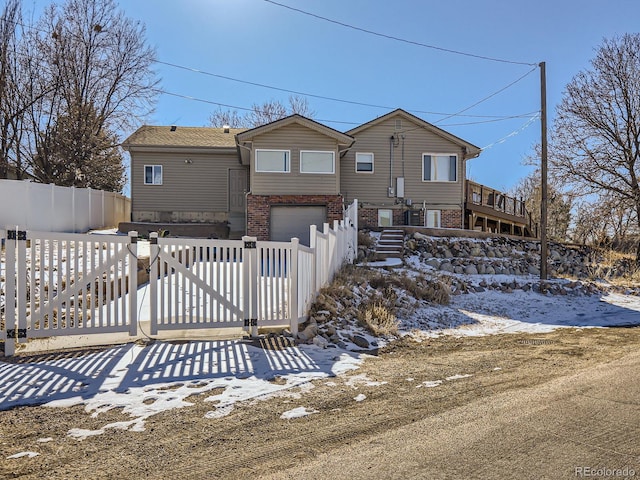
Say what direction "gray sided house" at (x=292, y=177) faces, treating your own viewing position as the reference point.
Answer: facing the viewer

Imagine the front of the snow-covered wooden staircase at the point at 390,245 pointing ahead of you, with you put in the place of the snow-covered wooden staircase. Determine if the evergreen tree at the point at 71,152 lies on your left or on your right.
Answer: on your right

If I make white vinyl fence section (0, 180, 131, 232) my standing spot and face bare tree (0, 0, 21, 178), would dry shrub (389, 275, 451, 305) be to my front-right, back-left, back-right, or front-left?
back-right

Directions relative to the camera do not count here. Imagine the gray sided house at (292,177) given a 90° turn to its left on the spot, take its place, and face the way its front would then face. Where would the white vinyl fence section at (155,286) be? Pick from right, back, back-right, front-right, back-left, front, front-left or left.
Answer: right

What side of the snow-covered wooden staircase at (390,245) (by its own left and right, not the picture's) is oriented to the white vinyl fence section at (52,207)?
right

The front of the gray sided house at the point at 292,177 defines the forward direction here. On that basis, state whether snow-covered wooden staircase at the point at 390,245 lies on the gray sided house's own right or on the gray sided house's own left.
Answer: on the gray sided house's own left

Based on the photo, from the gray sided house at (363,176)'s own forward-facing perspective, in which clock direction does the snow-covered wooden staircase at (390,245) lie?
The snow-covered wooden staircase is roughly at 12 o'clock from the gray sided house.

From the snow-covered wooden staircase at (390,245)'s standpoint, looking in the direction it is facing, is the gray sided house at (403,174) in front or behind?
behind

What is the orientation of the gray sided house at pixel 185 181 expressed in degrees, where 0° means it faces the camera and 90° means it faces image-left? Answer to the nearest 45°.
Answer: approximately 0°

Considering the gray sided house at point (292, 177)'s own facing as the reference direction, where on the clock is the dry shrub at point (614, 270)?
The dry shrub is roughly at 9 o'clock from the gray sided house.

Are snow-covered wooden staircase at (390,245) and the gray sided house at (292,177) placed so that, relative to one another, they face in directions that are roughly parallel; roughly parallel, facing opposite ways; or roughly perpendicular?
roughly parallel

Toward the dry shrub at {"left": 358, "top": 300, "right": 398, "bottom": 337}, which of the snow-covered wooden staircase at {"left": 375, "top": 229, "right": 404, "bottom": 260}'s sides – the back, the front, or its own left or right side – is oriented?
front

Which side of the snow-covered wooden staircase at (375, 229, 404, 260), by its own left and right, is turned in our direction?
front

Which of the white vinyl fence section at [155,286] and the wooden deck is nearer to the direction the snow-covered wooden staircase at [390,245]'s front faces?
the white vinyl fence section
